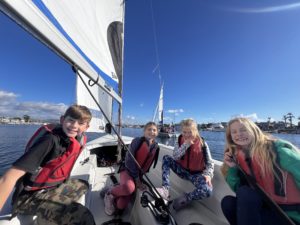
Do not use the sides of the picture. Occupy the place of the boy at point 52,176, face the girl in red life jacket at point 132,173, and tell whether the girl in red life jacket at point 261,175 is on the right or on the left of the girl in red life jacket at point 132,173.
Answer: right

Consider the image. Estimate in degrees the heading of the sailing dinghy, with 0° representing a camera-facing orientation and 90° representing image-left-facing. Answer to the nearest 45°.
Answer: approximately 180°

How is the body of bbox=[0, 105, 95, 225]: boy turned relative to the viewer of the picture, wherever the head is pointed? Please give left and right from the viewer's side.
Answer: facing the viewer and to the right of the viewer

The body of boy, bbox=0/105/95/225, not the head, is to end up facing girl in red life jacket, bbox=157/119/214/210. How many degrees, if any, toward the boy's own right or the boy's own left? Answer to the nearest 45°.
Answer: approximately 45° to the boy's own left

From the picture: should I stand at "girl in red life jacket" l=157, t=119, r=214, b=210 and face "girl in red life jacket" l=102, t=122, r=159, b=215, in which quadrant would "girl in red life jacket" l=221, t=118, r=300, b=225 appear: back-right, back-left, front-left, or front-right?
back-left

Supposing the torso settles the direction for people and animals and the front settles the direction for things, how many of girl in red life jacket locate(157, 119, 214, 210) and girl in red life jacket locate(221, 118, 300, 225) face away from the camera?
0
